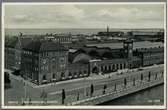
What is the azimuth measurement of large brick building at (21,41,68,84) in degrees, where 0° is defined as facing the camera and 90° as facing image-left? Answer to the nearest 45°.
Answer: approximately 315°
